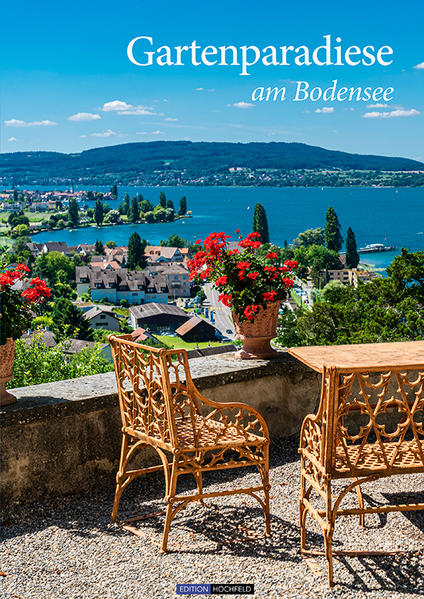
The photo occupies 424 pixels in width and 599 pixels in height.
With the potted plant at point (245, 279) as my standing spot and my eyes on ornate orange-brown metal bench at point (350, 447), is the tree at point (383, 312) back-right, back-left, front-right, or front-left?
back-left

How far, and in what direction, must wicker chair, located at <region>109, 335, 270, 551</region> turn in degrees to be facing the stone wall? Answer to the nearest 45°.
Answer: approximately 90° to its left
